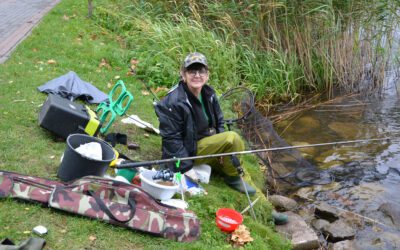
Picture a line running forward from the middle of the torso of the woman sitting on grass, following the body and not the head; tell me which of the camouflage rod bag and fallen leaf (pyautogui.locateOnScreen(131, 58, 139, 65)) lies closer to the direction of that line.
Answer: the camouflage rod bag

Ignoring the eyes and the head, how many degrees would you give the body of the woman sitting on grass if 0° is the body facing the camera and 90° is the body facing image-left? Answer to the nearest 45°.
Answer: approximately 315°
